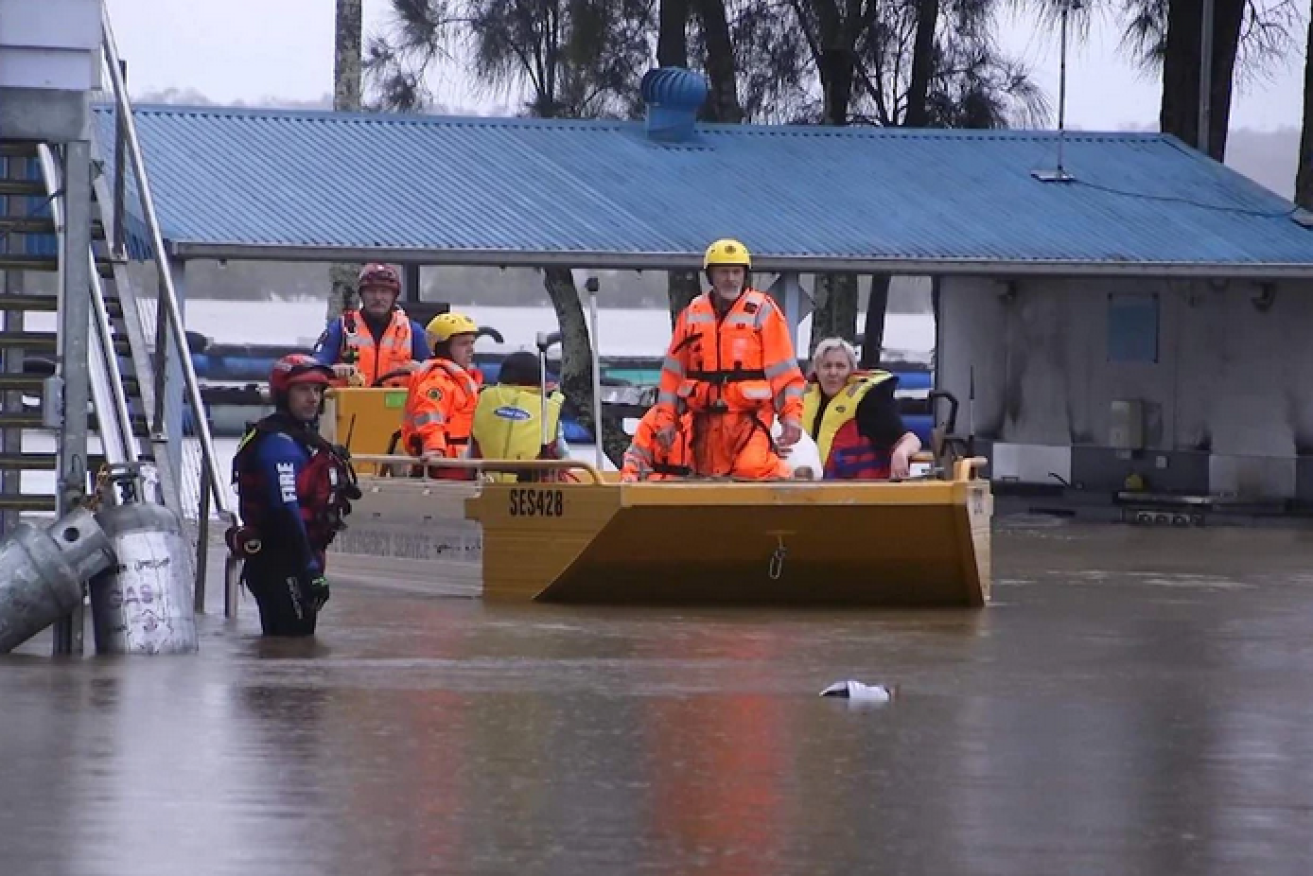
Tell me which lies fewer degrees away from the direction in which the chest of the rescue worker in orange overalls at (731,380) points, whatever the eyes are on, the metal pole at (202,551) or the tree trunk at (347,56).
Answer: the metal pole

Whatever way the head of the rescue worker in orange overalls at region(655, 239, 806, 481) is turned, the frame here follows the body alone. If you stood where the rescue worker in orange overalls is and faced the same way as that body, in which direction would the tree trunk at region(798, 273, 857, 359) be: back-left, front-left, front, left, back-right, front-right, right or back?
back

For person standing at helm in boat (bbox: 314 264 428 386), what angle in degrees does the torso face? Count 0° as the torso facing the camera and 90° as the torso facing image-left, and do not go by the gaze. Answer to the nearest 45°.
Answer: approximately 0°

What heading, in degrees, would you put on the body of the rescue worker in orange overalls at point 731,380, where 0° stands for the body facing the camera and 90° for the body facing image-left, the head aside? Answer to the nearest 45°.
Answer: approximately 0°

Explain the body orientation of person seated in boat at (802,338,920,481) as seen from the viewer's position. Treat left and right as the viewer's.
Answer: facing the viewer and to the left of the viewer

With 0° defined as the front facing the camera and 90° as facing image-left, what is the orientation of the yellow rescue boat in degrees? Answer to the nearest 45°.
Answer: approximately 315°

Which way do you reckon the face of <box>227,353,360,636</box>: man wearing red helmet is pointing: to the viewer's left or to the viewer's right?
to the viewer's right

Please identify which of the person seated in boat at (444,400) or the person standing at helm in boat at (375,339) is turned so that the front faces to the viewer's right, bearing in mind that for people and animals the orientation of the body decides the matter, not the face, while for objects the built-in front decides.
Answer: the person seated in boat at (444,400)

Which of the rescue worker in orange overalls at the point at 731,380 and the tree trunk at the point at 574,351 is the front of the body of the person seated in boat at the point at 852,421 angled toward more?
the rescue worker in orange overalls

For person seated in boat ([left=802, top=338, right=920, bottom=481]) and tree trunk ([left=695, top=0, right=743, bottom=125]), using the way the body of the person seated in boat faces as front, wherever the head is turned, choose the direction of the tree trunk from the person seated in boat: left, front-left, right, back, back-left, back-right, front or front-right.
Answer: back-right

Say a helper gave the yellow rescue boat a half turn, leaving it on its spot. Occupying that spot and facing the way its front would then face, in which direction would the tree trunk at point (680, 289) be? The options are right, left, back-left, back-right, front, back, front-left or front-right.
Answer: front-right

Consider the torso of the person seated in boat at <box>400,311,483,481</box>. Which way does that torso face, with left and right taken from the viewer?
facing to the right of the viewer
